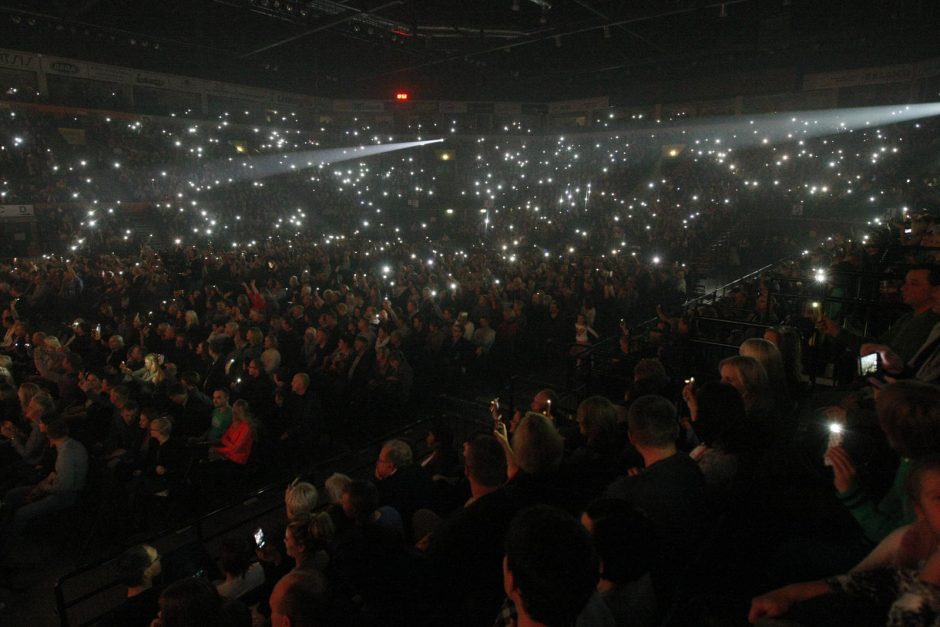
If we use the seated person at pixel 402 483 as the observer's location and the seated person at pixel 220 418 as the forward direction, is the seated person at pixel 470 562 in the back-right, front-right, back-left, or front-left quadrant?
back-left

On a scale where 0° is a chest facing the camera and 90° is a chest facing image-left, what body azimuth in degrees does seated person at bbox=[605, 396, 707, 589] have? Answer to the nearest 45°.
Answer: approximately 135°

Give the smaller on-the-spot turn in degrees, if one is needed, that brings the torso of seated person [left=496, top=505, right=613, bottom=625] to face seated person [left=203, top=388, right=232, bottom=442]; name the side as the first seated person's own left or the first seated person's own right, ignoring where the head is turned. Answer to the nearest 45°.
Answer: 0° — they already face them

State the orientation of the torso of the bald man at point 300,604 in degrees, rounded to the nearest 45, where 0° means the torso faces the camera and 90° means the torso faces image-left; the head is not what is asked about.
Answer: approximately 135°

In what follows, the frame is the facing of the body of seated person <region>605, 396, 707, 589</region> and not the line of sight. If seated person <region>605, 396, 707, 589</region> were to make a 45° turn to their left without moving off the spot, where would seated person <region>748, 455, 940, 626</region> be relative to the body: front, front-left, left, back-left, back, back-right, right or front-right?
back-left

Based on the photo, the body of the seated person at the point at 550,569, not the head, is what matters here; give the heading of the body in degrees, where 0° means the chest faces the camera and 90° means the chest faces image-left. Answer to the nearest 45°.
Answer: approximately 135°
